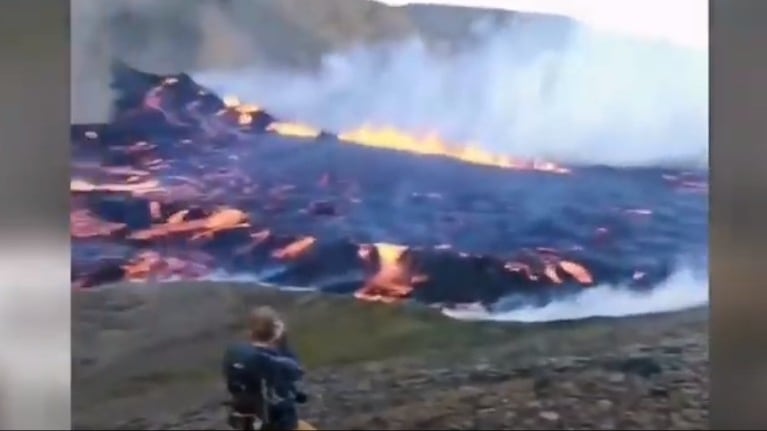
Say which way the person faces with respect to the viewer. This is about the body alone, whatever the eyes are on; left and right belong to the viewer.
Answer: facing away from the viewer and to the right of the viewer
